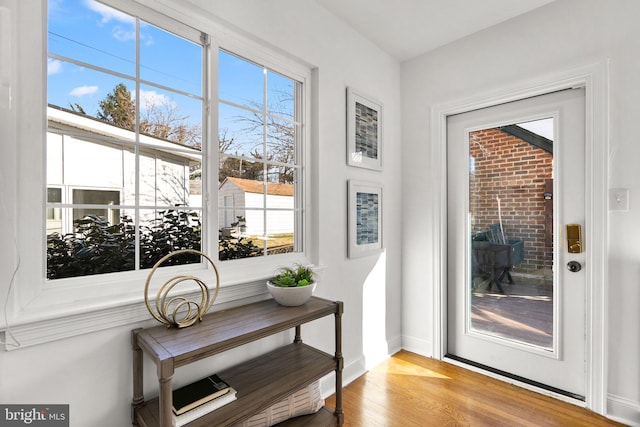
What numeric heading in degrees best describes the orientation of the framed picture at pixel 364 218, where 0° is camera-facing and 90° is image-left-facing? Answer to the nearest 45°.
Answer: approximately 315°

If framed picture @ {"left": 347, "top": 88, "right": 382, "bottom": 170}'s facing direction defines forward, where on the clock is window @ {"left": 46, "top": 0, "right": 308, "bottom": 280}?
The window is roughly at 3 o'clock from the framed picture.

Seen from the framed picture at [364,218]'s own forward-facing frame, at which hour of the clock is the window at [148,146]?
The window is roughly at 3 o'clock from the framed picture.

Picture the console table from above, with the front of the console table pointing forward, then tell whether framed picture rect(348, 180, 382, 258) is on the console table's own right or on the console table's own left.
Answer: on the console table's own left

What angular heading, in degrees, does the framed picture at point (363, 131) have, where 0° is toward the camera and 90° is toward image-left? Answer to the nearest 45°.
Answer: approximately 315°

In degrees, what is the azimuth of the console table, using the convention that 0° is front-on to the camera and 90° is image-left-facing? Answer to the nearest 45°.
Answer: approximately 315°
